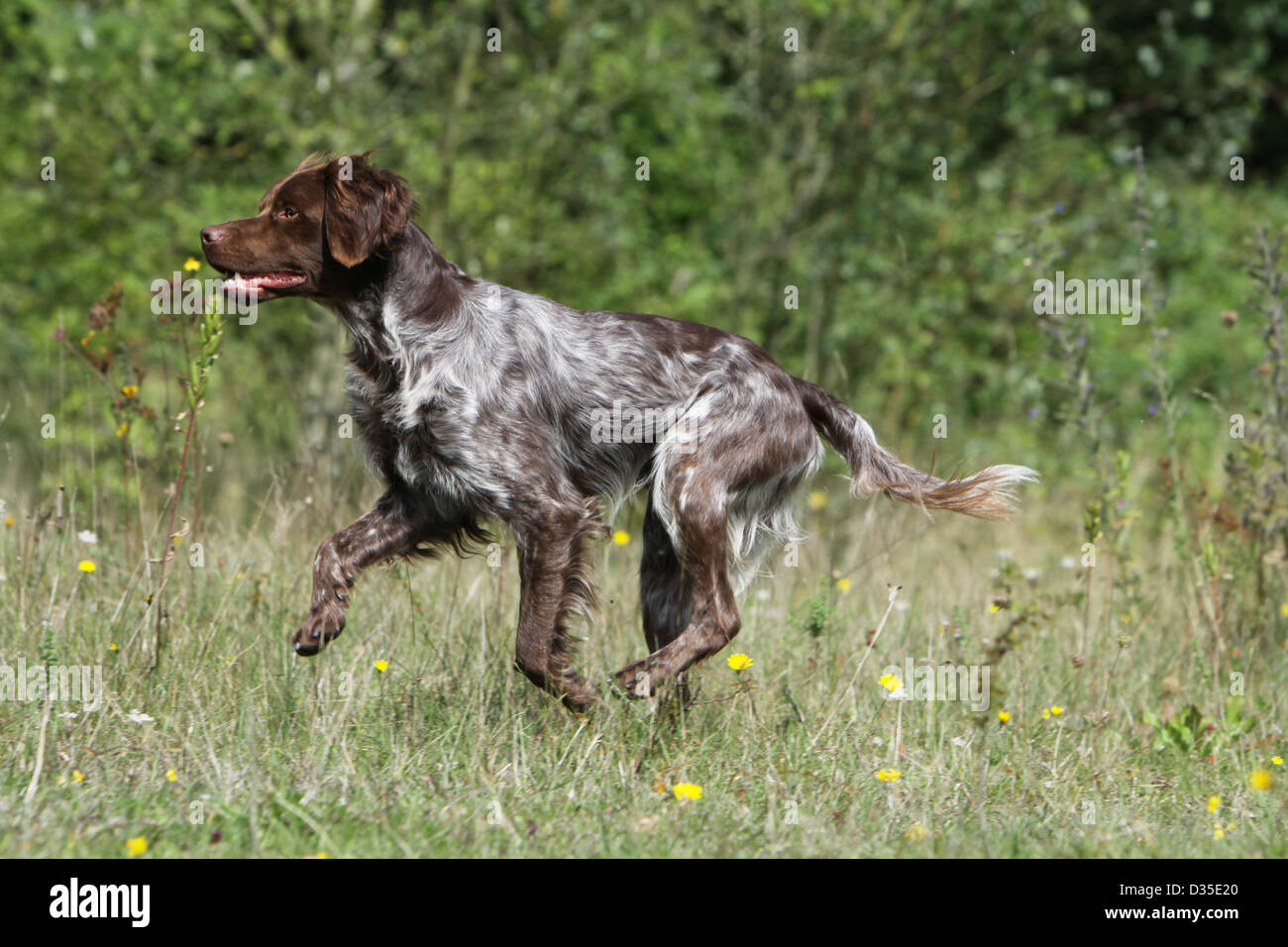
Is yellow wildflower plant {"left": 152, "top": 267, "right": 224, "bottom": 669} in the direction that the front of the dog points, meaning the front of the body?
yes

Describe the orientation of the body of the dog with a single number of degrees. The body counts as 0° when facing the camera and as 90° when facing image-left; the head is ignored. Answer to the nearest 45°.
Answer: approximately 90°
